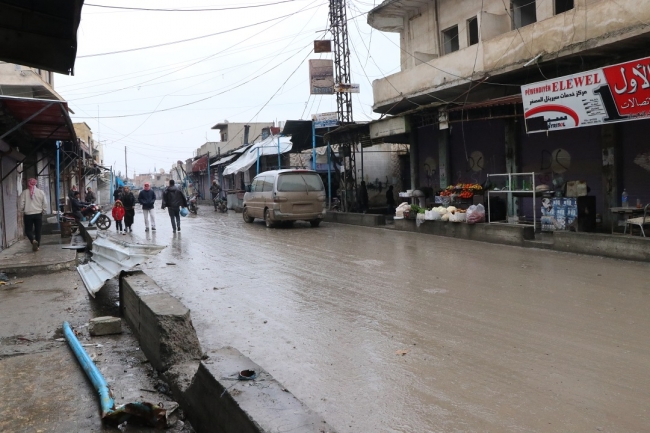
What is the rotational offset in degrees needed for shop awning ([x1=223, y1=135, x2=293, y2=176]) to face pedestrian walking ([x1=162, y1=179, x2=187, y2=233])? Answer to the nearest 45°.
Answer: approximately 45° to its left

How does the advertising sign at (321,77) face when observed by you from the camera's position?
facing the viewer

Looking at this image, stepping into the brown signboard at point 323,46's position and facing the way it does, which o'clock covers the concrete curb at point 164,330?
The concrete curb is roughly at 12 o'clock from the brown signboard.

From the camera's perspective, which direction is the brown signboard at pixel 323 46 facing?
toward the camera

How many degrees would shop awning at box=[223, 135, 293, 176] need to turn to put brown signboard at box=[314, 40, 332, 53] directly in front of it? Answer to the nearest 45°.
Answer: approximately 45° to its left

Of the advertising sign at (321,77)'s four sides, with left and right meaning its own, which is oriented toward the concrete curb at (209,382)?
front

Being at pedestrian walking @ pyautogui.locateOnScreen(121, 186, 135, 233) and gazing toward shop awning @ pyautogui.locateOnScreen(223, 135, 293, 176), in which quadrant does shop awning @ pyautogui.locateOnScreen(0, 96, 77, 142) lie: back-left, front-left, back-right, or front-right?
back-right

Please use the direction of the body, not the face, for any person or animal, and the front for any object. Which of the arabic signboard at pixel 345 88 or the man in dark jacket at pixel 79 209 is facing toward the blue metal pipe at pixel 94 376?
the arabic signboard

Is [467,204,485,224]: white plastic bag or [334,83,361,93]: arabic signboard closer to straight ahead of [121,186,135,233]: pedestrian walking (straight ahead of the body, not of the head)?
the white plastic bag

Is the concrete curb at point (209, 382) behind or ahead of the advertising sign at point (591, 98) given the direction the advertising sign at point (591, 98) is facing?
ahead

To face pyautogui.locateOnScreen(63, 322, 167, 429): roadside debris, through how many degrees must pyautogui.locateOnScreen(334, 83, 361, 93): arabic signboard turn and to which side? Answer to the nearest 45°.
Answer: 0° — it already faces it

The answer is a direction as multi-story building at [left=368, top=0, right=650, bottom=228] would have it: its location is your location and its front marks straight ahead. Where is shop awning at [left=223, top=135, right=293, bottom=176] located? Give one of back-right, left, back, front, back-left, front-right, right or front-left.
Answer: right

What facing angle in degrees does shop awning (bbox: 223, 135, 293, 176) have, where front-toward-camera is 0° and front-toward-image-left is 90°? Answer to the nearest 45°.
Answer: approximately 45°
